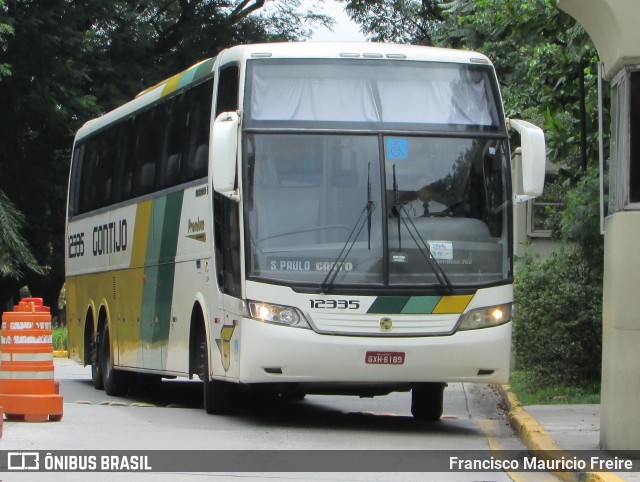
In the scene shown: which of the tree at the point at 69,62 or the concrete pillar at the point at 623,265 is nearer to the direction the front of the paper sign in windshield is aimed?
the concrete pillar

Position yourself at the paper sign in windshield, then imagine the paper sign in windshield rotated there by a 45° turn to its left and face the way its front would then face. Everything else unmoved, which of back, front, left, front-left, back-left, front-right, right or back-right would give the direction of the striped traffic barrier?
back-right

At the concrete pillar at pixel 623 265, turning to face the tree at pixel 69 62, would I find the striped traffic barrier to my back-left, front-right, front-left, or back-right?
front-left

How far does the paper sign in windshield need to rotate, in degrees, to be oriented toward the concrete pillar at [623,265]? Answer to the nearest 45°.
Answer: approximately 45° to its left

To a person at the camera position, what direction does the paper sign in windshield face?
facing the viewer

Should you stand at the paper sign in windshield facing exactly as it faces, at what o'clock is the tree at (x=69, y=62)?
The tree is roughly at 5 o'clock from the paper sign in windshield.
